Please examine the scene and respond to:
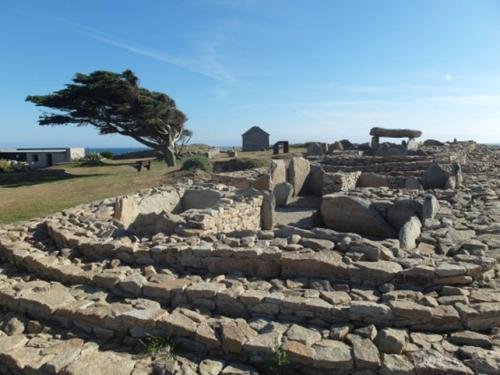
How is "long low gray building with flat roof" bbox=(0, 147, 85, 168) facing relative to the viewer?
toward the camera

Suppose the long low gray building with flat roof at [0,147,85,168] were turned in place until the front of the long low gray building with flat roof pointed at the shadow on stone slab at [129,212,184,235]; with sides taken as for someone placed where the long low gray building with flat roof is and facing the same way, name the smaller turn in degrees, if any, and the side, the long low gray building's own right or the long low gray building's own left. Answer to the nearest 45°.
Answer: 0° — it already faces it

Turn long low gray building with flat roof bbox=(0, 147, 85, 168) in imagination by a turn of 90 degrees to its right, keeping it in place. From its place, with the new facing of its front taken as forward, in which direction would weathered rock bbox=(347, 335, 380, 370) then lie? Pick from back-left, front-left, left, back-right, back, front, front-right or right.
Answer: left

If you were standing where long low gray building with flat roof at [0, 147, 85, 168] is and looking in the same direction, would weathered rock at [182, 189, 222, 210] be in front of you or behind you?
in front

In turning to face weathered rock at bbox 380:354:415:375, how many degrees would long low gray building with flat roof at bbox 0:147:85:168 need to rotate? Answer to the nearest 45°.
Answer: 0° — it already faces it

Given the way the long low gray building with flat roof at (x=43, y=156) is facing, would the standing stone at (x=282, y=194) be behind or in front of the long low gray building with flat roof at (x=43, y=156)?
in front

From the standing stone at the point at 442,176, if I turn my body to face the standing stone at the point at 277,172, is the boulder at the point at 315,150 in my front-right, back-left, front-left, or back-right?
front-right

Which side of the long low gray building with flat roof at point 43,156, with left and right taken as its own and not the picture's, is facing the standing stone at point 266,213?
front

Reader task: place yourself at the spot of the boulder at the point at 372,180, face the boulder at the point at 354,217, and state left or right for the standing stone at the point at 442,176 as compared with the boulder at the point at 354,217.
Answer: left

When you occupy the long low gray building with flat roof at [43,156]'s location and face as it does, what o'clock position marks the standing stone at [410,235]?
The standing stone is roughly at 12 o'clock from the long low gray building with flat roof.

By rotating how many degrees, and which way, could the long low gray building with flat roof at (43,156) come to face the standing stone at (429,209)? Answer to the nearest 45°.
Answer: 0° — it already faces it

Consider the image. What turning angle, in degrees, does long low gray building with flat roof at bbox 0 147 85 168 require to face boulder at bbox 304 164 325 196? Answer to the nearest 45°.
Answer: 0° — it already faces it

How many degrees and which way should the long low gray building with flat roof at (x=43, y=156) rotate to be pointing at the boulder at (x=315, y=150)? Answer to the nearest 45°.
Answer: approximately 45° to its left

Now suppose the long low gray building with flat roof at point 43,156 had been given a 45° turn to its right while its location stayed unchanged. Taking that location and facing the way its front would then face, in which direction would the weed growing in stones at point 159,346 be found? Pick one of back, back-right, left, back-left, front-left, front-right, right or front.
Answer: front-left

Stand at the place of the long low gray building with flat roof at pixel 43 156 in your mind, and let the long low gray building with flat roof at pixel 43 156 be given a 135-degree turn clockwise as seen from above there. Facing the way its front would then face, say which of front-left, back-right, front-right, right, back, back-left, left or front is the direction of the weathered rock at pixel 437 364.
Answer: back-left

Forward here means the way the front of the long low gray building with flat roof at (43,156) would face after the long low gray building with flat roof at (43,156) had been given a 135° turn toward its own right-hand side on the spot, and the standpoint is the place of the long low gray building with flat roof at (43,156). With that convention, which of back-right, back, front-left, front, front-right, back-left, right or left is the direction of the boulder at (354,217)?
back-left

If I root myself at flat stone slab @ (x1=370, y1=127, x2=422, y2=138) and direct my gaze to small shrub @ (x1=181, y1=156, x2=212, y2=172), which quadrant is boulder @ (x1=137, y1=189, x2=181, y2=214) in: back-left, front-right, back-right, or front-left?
front-left

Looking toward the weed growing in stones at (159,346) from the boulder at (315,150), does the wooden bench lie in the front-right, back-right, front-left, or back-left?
front-right

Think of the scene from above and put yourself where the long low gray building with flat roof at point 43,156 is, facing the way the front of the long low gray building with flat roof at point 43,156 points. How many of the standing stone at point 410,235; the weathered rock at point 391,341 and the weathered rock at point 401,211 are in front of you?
3
